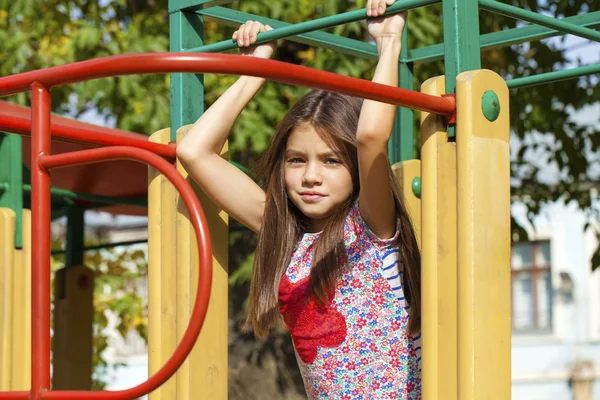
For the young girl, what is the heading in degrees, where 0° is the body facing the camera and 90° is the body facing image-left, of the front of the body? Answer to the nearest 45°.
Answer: approximately 45°

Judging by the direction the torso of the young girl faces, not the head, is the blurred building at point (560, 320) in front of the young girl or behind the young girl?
behind
